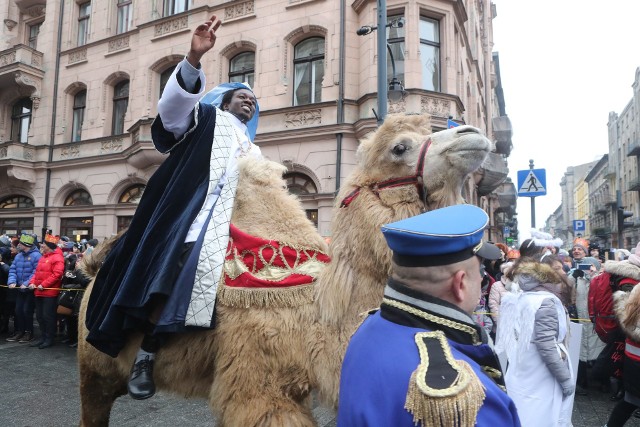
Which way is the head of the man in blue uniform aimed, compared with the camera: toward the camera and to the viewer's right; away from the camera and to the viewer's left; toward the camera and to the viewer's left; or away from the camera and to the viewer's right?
away from the camera and to the viewer's right

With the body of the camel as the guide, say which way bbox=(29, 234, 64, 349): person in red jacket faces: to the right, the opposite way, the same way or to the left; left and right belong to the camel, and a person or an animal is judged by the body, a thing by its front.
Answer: to the right

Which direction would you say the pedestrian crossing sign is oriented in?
toward the camera

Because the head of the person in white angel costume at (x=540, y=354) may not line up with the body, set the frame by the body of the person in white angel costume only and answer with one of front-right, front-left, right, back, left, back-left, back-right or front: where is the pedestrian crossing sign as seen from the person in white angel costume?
front-left

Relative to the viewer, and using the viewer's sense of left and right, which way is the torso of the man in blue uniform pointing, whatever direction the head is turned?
facing away from the viewer and to the right of the viewer

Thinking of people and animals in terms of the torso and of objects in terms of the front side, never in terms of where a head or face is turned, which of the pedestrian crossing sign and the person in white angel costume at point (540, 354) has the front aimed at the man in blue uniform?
the pedestrian crossing sign

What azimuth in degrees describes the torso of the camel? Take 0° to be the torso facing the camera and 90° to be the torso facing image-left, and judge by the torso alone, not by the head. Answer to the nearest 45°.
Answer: approximately 270°

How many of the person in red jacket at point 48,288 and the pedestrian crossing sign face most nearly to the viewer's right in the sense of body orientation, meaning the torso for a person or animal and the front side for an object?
0

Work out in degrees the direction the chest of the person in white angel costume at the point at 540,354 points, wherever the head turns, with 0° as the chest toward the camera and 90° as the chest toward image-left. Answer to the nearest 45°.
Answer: approximately 225°

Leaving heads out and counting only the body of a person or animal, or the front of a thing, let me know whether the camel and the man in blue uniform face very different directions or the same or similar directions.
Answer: same or similar directions

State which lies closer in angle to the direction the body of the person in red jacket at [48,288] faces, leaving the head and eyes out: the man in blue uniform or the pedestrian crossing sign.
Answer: the man in blue uniform

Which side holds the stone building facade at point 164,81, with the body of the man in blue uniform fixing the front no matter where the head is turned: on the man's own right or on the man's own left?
on the man's own left

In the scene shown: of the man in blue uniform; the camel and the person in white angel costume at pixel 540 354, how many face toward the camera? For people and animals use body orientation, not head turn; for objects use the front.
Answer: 0

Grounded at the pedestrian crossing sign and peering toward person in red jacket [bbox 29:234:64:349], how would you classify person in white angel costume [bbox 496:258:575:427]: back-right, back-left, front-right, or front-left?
front-left
